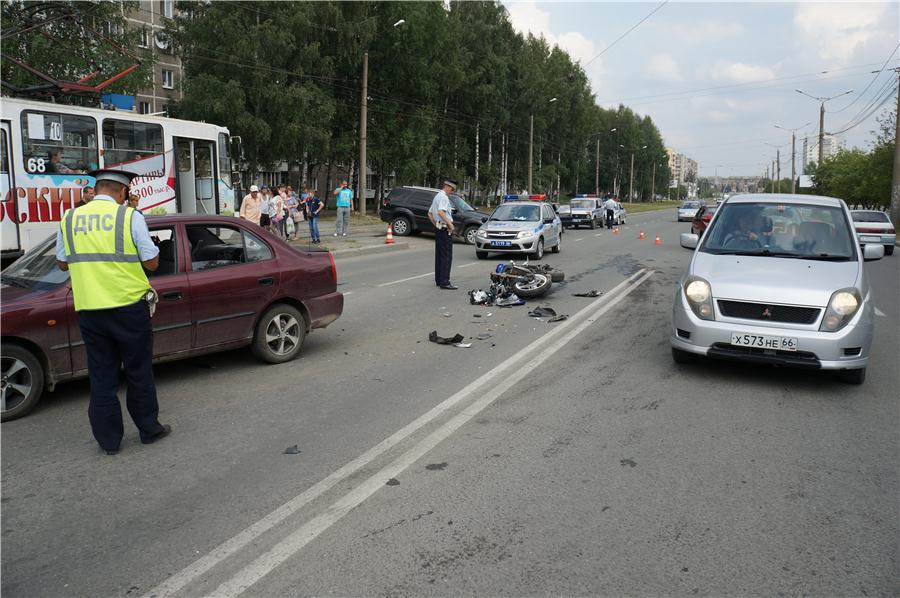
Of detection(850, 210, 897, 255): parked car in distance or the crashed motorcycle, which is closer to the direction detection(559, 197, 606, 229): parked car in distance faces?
the crashed motorcycle

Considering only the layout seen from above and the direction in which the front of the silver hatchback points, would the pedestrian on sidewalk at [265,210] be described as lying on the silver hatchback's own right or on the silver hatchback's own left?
on the silver hatchback's own right

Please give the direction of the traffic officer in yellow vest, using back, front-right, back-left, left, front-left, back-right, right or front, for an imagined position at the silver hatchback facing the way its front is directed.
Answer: front-right

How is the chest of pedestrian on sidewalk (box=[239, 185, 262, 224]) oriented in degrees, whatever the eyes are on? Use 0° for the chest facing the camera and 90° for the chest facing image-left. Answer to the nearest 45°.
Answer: approximately 315°

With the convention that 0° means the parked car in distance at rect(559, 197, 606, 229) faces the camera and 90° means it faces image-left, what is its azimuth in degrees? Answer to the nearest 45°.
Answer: approximately 45°

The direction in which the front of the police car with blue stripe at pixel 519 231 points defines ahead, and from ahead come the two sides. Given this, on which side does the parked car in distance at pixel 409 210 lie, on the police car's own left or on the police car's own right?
on the police car's own right

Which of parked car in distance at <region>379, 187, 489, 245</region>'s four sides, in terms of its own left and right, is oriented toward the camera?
right

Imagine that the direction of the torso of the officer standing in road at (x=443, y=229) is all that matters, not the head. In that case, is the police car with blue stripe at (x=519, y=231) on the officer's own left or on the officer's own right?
on the officer's own left

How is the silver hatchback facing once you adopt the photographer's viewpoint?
facing the viewer

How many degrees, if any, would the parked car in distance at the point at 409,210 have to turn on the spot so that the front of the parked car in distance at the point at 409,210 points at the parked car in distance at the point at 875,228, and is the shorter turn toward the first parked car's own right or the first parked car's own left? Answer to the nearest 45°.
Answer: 0° — it already faces it

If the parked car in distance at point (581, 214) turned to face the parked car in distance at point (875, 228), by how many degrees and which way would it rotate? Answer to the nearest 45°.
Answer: approximately 90° to its left

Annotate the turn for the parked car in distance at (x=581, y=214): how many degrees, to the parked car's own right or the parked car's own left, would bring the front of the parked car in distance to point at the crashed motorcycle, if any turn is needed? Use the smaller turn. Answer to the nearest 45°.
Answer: approximately 45° to the parked car's own left
